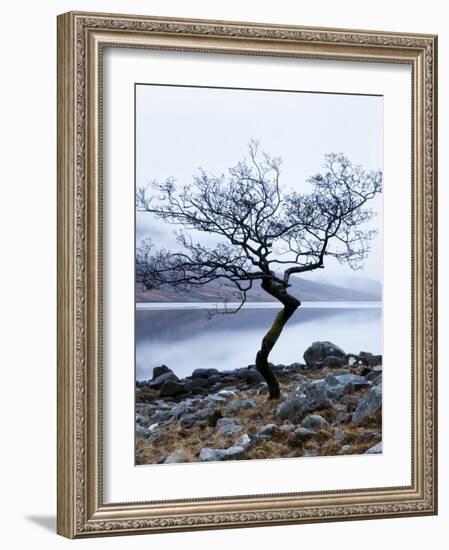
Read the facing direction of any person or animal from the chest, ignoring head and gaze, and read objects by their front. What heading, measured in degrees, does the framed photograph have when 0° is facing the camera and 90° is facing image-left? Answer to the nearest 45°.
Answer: approximately 315°
